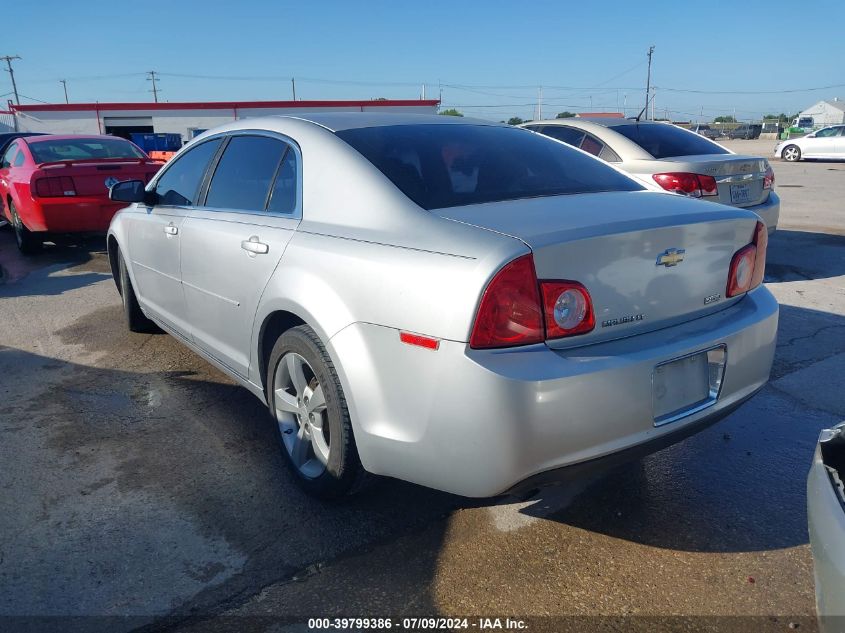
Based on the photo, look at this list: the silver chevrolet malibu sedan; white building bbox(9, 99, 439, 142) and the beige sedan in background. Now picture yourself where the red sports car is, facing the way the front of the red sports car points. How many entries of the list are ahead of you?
1

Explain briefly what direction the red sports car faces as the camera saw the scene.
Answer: facing away from the viewer

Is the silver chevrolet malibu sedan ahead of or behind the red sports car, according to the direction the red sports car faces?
behind

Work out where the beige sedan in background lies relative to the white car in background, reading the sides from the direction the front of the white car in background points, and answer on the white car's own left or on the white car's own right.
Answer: on the white car's own left

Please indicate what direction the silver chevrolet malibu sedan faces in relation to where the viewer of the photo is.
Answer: facing away from the viewer and to the left of the viewer

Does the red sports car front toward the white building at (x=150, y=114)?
yes

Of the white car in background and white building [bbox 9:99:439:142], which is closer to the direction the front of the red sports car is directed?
the white building

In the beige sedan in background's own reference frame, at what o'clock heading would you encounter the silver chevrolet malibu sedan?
The silver chevrolet malibu sedan is roughly at 8 o'clock from the beige sedan in background.

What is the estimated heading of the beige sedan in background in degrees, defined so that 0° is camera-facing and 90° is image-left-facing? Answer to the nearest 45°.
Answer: approximately 135°

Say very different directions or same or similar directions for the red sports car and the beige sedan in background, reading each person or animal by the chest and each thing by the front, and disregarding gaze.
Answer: same or similar directions

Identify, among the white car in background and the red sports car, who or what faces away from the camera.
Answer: the red sports car

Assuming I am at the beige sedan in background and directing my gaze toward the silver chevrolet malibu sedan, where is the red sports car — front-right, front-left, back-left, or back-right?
front-right

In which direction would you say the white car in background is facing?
to the viewer's left

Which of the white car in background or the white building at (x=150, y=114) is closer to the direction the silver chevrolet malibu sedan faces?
the white building
